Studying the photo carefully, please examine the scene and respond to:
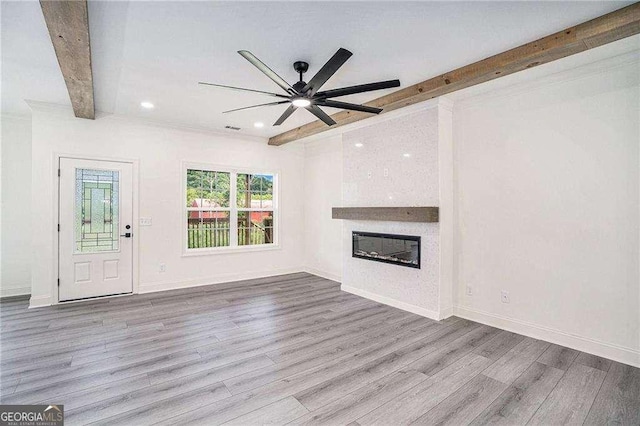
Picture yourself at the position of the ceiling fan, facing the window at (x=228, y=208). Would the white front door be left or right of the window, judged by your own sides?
left

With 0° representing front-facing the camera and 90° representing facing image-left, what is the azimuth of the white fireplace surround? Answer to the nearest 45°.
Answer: approximately 45°

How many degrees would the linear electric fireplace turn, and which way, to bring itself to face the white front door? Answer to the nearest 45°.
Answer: approximately 45° to its right

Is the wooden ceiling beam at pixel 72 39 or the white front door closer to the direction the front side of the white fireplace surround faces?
the wooden ceiling beam

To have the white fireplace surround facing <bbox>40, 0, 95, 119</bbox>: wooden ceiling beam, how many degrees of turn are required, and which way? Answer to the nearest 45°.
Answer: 0° — it already faces it

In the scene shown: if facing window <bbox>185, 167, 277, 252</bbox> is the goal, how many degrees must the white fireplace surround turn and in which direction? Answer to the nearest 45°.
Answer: approximately 45° to its right

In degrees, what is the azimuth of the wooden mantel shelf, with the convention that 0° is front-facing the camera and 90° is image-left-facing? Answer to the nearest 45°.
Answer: approximately 45°

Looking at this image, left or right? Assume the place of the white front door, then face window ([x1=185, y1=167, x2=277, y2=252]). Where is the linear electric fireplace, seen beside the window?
right
